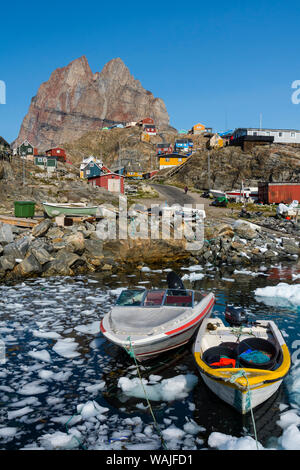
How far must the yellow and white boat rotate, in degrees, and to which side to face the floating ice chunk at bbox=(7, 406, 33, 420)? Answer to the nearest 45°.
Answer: approximately 45° to its right

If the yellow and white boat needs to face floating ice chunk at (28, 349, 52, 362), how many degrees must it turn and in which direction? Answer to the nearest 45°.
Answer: approximately 90° to its right

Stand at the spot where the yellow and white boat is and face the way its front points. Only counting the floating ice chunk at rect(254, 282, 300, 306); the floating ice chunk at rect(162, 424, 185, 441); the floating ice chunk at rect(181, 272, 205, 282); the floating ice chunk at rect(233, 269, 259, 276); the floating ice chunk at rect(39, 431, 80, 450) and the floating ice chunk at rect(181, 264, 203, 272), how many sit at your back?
4

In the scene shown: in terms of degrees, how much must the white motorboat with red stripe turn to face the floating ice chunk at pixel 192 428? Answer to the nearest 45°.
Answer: approximately 45° to its left

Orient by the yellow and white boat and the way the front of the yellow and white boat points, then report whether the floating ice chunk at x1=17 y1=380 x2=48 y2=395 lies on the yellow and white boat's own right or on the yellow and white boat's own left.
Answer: on the yellow and white boat's own right

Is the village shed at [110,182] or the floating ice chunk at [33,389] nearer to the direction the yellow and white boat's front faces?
the floating ice chunk

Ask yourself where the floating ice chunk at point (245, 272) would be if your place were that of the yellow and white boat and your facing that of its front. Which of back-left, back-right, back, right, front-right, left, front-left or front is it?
back

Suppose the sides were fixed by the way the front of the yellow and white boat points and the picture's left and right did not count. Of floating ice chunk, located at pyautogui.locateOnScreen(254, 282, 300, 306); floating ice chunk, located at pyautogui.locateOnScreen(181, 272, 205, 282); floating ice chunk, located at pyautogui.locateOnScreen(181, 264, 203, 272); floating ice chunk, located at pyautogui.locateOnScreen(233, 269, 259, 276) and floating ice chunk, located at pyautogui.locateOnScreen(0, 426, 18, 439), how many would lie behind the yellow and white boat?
4

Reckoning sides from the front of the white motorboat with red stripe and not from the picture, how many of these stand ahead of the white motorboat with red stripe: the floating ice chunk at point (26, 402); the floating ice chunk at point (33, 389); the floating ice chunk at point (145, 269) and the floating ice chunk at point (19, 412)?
3

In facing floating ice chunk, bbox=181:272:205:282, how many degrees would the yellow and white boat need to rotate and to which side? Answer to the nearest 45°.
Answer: approximately 180°

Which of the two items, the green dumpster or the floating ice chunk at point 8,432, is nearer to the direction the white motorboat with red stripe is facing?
the floating ice chunk

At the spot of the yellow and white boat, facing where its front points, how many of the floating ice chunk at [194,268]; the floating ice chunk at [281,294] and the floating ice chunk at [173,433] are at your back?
2

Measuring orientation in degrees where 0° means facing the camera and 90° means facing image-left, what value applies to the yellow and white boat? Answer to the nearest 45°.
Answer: approximately 0°

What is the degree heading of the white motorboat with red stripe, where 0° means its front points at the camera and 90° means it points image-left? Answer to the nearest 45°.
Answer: approximately 45°

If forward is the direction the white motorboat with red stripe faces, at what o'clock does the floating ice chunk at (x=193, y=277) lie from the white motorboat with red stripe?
The floating ice chunk is roughly at 5 o'clock from the white motorboat with red stripe.

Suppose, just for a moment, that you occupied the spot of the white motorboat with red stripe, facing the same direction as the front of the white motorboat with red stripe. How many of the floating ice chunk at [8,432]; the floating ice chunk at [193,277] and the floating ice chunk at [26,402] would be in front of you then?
2

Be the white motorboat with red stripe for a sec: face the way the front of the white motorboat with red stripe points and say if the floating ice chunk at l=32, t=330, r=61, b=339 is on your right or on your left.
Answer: on your right

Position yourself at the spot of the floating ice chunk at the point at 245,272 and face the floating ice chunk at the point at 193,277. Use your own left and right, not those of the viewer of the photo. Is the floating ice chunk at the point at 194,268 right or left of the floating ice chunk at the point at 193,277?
right
